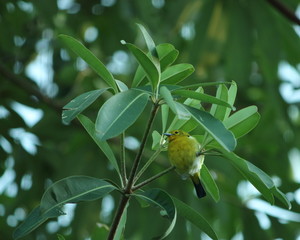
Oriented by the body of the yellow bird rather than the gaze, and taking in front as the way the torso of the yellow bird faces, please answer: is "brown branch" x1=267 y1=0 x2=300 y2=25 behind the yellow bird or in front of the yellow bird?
behind

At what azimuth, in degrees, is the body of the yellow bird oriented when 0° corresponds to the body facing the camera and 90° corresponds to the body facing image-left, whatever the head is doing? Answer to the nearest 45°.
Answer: approximately 45°

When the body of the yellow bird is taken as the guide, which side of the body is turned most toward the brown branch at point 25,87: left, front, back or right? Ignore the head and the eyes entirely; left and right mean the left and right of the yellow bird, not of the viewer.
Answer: right
